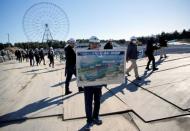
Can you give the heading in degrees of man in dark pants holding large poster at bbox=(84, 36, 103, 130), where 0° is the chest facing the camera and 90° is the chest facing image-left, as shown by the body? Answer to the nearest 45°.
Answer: approximately 0°

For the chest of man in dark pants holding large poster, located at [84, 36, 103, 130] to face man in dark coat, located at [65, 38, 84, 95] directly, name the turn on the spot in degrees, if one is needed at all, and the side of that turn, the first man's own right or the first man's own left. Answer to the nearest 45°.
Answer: approximately 180°
